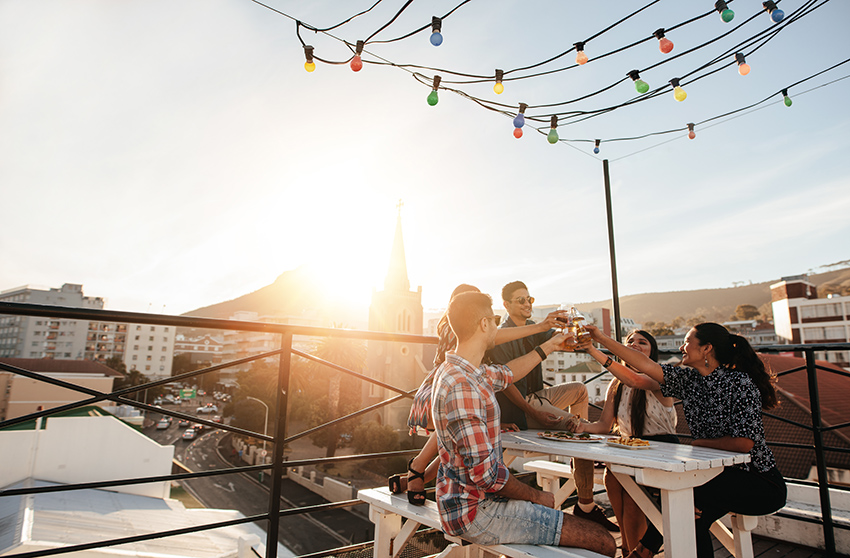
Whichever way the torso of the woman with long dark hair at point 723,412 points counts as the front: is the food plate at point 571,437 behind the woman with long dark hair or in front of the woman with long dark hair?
in front

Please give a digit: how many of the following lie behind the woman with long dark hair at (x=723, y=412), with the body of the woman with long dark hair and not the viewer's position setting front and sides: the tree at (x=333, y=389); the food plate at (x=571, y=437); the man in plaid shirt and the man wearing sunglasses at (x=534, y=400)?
0

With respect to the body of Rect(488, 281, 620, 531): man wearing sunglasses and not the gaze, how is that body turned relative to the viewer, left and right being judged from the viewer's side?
facing the viewer and to the right of the viewer

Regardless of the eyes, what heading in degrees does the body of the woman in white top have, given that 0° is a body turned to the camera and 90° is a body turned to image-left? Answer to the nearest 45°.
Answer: approximately 45°

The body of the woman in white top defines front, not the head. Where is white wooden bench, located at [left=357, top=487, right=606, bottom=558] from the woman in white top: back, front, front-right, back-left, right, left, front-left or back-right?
front

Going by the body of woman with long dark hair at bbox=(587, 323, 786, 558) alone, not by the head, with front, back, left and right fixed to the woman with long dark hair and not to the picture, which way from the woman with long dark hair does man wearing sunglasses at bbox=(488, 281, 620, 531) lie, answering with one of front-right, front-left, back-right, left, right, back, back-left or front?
front

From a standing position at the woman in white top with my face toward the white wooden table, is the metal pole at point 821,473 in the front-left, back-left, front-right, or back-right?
back-left

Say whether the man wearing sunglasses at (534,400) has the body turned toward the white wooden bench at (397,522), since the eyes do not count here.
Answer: no

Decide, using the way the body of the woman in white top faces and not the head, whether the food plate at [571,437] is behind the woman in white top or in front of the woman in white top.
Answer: in front

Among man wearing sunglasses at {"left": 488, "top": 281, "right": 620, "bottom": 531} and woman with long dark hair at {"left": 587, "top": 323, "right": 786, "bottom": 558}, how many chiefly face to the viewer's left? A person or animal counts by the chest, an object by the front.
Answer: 1

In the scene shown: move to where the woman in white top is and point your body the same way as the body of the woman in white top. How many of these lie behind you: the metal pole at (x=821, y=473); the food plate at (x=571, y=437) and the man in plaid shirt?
1

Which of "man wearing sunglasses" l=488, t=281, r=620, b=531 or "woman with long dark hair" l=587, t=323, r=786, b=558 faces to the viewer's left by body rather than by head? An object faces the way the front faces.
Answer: the woman with long dark hair

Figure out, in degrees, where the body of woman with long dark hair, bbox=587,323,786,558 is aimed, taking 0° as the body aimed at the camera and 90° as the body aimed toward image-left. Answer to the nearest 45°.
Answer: approximately 90°

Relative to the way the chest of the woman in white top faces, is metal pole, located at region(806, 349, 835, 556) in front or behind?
behind

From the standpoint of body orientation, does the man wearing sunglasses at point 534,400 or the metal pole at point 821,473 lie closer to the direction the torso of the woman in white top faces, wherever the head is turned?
the man wearing sunglasses

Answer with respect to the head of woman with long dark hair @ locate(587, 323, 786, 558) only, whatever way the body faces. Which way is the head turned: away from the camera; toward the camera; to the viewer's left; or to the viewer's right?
to the viewer's left
